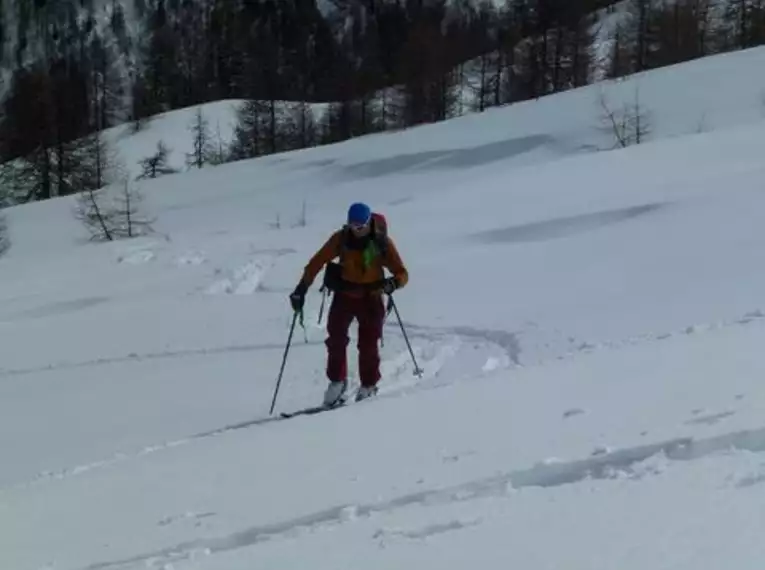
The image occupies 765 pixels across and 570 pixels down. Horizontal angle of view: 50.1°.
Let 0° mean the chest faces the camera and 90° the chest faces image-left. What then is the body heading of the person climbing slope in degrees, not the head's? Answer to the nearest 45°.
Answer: approximately 45°

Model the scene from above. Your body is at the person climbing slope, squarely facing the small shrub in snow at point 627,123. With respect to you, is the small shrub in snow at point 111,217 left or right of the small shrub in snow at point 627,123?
left

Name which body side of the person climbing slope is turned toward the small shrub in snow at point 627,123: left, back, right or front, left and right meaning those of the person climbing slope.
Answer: back

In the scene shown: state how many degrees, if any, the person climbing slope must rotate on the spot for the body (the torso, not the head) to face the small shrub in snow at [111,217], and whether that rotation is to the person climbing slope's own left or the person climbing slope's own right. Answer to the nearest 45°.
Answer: approximately 135° to the person climbing slope's own right
